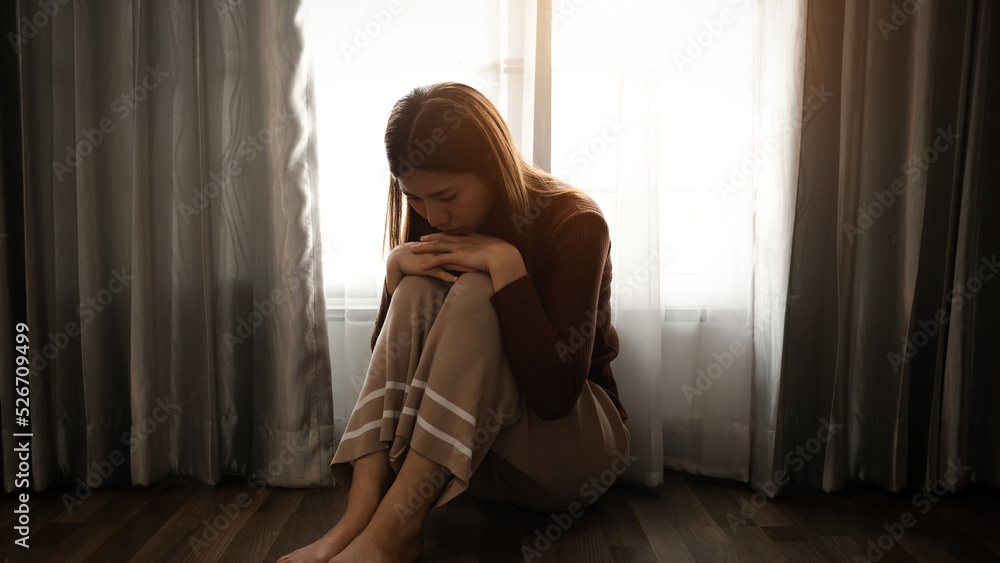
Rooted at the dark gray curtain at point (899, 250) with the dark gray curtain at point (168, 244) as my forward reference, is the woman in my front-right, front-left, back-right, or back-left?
front-left

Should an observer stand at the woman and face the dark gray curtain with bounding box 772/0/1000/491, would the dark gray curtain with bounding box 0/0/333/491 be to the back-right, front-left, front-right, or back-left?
back-left

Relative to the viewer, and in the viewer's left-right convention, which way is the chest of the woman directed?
facing the viewer and to the left of the viewer

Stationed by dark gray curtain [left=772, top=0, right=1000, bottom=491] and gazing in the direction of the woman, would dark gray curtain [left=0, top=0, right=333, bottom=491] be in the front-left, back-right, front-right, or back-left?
front-right

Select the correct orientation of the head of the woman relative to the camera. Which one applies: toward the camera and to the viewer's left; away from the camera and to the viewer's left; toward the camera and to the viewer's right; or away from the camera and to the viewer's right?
toward the camera and to the viewer's left

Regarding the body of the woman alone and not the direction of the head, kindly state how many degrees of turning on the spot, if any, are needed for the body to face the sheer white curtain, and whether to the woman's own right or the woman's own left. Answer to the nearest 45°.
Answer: approximately 180°

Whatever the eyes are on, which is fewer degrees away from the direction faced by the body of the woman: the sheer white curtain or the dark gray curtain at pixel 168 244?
the dark gray curtain

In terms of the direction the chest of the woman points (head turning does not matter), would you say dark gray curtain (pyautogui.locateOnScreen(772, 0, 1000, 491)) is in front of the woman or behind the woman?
behind

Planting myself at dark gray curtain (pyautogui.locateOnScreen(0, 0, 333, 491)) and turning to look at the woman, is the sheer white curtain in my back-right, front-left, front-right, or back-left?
front-left

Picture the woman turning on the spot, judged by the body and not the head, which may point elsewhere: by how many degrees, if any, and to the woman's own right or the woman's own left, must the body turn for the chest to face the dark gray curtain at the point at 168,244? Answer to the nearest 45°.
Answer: approximately 90° to the woman's own right
